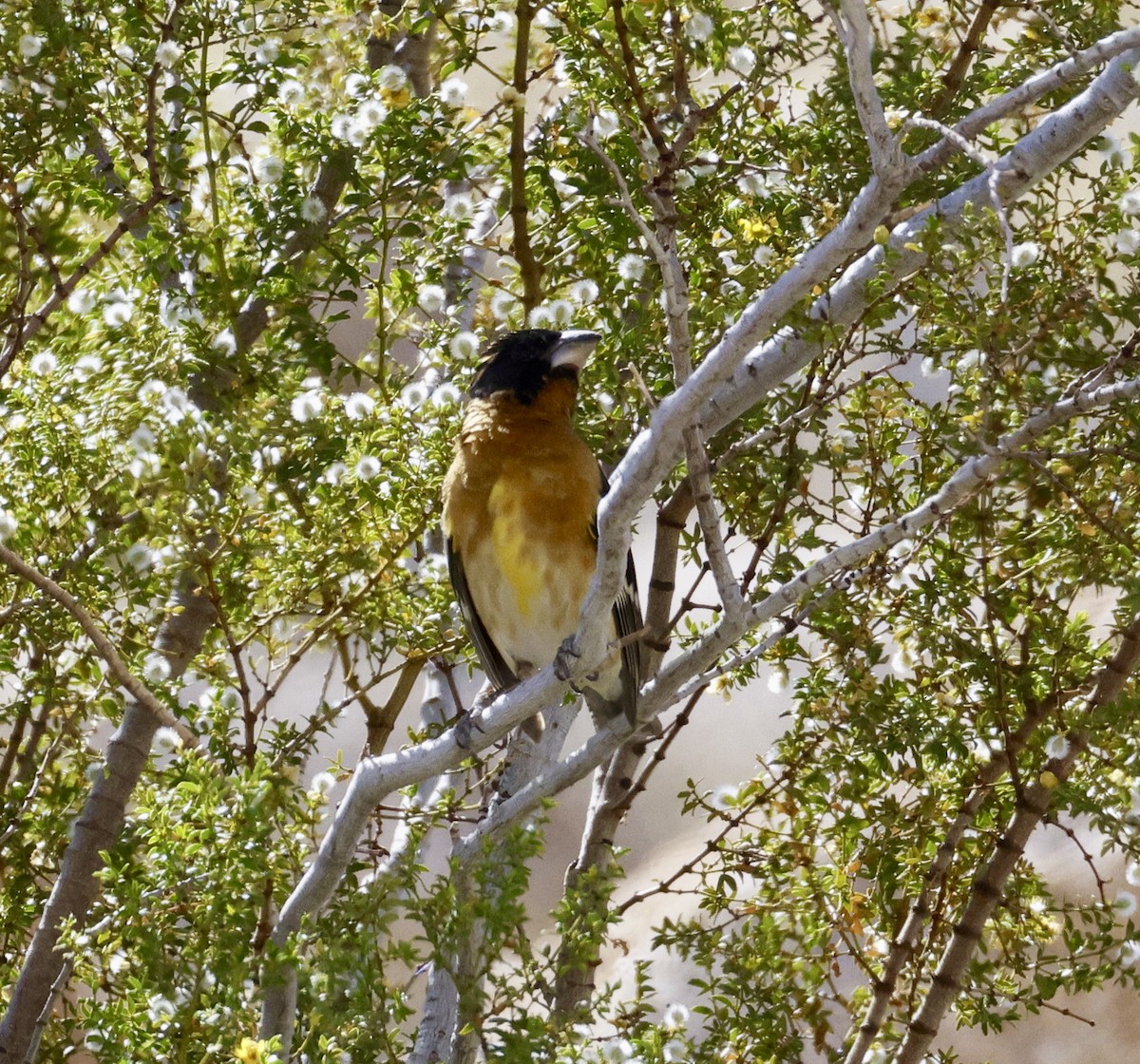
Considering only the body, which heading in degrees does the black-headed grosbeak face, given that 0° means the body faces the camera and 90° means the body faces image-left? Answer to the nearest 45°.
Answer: approximately 0°

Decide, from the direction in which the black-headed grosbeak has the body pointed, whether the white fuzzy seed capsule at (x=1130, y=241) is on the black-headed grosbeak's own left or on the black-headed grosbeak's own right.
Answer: on the black-headed grosbeak's own left
